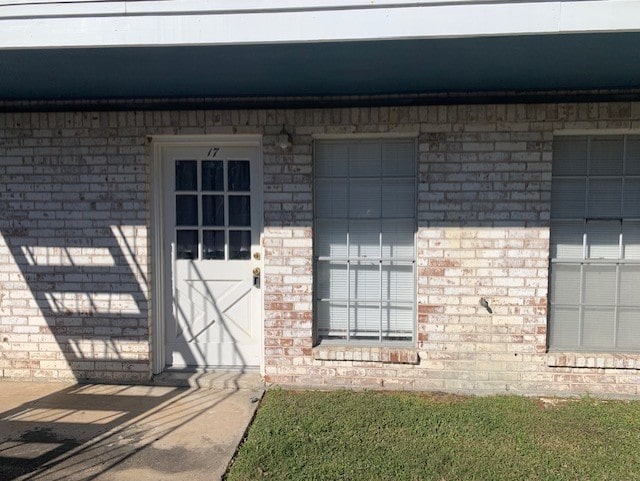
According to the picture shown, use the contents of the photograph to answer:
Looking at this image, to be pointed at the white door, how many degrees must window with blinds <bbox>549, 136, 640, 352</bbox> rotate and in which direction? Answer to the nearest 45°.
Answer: approximately 45° to its right

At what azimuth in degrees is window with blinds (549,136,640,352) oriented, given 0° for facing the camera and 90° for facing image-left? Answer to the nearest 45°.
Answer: approximately 0°

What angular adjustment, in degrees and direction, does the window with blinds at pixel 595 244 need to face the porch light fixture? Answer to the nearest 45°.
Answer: approximately 45° to its right

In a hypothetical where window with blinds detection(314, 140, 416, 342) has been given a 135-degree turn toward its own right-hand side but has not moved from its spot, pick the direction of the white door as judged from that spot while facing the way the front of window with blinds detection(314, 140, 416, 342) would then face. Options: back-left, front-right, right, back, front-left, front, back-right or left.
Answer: front-left

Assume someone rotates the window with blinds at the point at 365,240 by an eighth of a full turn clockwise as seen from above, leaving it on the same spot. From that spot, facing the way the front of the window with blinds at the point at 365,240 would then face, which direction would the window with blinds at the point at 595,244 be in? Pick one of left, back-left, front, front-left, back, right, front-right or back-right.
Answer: back-left

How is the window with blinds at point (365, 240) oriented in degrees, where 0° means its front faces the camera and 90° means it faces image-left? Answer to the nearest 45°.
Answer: approximately 0°
